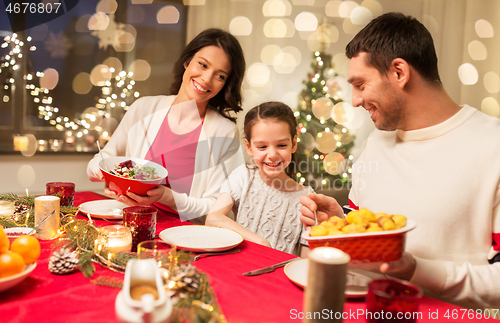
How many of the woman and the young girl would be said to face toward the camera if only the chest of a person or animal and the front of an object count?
2

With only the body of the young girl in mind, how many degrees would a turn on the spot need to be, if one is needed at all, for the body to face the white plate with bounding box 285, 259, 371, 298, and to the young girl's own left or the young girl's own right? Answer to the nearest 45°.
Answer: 0° — they already face it

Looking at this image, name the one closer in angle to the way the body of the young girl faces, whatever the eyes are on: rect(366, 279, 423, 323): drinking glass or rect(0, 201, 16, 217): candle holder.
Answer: the drinking glass

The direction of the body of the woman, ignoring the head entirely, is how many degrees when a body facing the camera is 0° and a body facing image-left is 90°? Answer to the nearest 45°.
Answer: approximately 0°

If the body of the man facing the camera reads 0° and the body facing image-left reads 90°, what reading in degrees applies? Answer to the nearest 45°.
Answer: approximately 45°

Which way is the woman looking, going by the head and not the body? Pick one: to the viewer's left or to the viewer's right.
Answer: to the viewer's right

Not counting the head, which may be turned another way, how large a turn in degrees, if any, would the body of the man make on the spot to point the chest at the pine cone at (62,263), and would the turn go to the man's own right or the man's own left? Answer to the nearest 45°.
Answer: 0° — they already face it

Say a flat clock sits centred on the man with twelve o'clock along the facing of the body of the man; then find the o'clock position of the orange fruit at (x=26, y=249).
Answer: The orange fruit is roughly at 12 o'clock from the man.
